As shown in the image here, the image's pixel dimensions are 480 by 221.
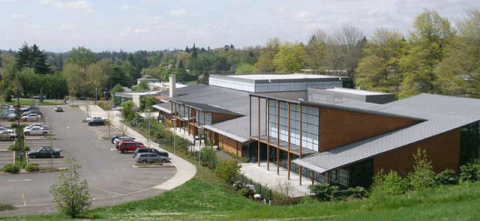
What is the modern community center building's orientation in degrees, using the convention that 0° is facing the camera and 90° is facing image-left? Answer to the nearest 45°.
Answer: approximately 45°

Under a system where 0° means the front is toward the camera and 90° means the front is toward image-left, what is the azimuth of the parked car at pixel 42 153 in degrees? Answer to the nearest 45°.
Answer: approximately 90°

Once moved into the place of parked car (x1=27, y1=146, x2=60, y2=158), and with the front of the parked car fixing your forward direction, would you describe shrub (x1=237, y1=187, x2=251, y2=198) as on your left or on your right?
on your left

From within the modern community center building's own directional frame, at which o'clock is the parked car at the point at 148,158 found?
The parked car is roughly at 2 o'clock from the modern community center building.

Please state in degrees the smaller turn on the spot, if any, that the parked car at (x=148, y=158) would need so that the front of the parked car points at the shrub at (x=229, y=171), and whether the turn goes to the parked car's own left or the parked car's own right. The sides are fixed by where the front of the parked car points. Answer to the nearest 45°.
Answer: approximately 45° to the parked car's own right

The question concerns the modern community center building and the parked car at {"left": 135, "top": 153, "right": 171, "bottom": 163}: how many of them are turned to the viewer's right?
1

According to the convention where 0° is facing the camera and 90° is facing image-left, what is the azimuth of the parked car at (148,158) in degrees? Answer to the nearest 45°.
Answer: approximately 270°

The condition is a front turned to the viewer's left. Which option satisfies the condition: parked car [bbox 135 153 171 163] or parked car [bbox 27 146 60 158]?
parked car [bbox 27 146 60 158]
